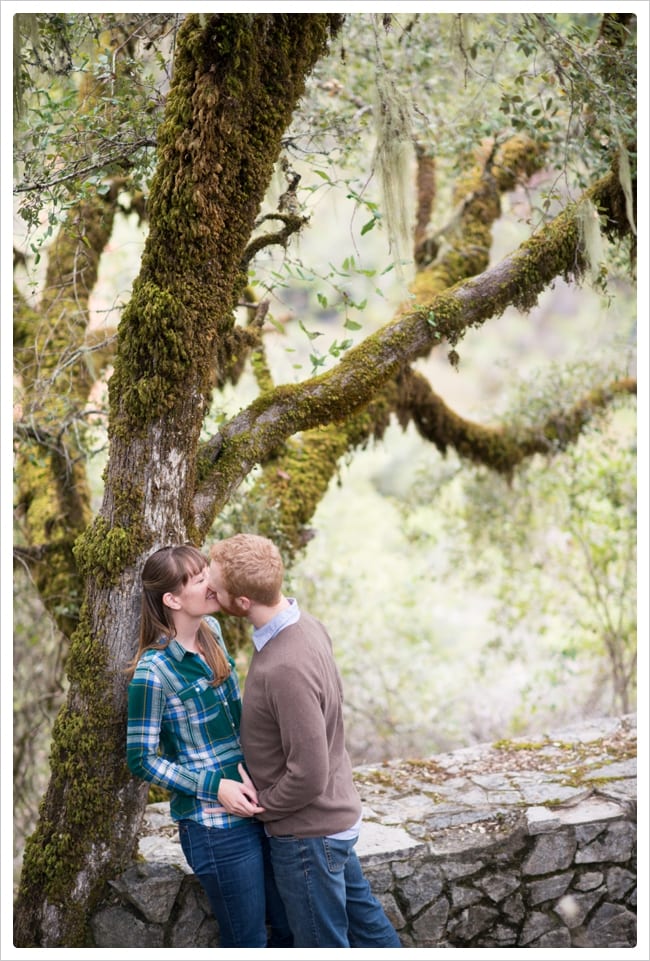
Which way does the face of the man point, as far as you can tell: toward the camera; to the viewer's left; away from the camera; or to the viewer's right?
to the viewer's left

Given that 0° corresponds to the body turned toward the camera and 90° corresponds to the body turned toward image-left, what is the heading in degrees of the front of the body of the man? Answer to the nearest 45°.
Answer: approximately 90°

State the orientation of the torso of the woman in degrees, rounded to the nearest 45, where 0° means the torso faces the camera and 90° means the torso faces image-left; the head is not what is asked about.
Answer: approximately 315°

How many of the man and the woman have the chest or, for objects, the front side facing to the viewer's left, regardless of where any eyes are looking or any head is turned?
1
